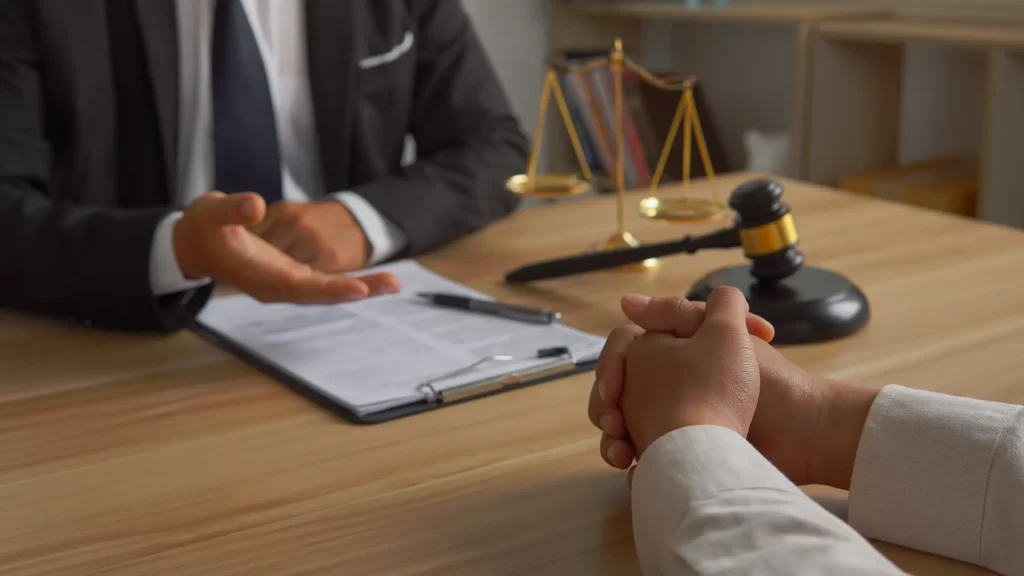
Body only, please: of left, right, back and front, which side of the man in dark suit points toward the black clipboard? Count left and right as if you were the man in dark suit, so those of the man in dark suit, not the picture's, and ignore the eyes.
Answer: front

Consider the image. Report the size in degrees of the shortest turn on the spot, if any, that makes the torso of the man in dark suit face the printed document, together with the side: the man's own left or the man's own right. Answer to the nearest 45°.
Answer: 0° — they already face it

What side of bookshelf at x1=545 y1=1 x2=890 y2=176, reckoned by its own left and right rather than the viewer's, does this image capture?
front

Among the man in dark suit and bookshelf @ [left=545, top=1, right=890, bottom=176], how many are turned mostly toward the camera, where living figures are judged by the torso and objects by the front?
2

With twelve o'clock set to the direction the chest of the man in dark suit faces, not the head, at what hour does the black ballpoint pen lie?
The black ballpoint pen is roughly at 11 o'clock from the man in dark suit.

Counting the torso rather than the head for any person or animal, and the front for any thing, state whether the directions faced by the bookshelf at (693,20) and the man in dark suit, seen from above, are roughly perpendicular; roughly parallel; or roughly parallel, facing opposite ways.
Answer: roughly parallel

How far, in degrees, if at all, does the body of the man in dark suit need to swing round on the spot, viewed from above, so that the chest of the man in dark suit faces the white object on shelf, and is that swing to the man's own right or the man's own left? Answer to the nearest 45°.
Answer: approximately 135° to the man's own left

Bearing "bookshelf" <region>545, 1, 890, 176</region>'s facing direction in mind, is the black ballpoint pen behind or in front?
in front

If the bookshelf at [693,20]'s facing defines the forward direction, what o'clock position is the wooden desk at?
The wooden desk is roughly at 12 o'clock from the bookshelf.

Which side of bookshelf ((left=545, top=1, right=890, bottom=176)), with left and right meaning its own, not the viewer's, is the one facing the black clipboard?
front

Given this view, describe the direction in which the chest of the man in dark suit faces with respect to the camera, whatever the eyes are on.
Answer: toward the camera

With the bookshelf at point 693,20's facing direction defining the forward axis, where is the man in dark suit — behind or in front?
in front

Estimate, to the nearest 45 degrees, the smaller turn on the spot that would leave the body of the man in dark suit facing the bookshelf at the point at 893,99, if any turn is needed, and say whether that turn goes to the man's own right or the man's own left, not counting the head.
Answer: approximately 135° to the man's own left
